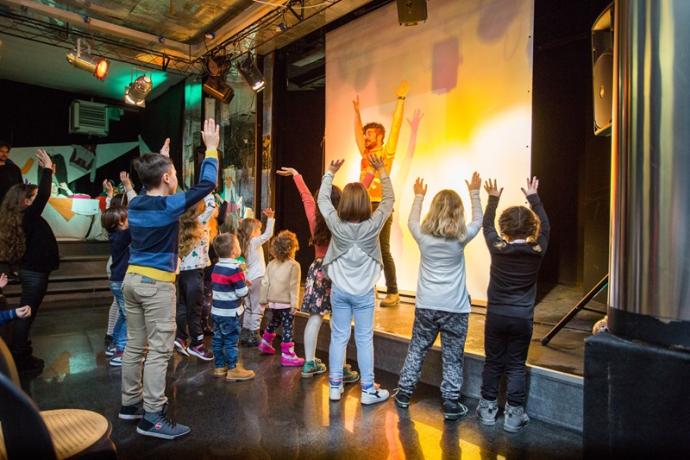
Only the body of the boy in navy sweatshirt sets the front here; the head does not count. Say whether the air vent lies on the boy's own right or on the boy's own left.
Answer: on the boy's own left

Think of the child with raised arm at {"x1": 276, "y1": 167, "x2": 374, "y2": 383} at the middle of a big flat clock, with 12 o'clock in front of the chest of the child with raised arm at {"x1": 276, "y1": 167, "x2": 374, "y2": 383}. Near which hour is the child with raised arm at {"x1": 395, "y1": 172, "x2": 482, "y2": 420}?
the child with raised arm at {"x1": 395, "y1": 172, "x2": 482, "y2": 420} is roughly at 3 o'clock from the child with raised arm at {"x1": 276, "y1": 167, "x2": 374, "y2": 383}.

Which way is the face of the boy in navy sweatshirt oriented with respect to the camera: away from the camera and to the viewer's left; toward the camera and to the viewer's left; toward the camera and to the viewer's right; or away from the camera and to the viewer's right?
away from the camera and to the viewer's right

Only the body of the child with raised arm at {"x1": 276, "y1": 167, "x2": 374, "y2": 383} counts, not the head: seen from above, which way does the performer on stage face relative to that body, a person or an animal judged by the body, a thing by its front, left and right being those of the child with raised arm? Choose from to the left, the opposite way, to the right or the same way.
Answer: the opposite way

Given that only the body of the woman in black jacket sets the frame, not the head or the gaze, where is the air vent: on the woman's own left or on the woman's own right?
on the woman's own left

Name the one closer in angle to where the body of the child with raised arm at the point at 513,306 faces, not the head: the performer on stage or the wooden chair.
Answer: the performer on stage

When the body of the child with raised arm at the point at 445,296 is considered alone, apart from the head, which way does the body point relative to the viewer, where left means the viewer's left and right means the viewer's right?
facing away from the viewer

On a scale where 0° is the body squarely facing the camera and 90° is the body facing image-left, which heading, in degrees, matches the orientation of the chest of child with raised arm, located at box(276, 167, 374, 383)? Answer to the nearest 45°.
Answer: approximately 225°
